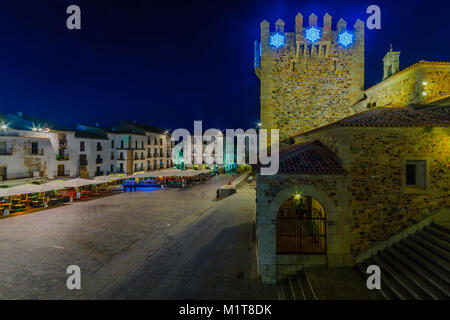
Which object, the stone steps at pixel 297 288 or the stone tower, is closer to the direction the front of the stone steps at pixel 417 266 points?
the stone steps

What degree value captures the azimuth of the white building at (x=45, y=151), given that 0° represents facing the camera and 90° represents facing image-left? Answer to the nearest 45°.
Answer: approximately 315°

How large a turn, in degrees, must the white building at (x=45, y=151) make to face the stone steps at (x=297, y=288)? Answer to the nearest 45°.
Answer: approximately 45° to its right

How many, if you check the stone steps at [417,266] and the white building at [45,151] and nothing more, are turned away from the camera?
0

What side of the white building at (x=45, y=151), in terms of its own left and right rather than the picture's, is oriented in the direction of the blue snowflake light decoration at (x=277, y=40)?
front

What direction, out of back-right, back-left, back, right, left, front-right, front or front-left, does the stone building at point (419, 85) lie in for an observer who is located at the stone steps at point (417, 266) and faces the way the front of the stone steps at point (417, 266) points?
back-right

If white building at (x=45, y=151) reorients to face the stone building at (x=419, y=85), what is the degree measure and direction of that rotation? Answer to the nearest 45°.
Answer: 0° — it already faces it
